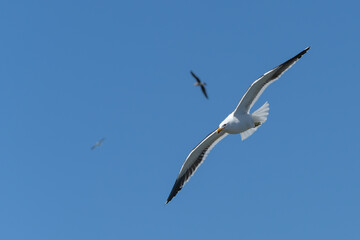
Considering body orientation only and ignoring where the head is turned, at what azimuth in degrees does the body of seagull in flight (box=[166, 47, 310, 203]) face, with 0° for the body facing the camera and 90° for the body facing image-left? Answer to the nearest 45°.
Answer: approximately 45°
